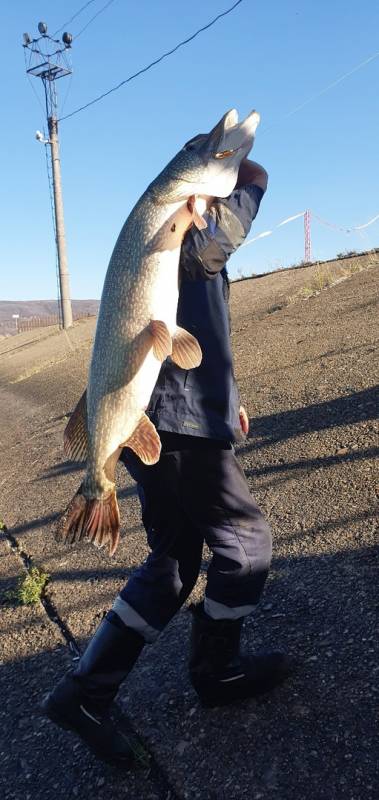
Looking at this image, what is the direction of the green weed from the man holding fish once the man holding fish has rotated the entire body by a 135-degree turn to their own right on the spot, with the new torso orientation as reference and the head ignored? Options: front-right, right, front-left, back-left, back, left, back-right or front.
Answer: right

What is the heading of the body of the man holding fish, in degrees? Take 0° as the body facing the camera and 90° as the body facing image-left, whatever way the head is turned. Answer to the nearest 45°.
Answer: approximately 270°
